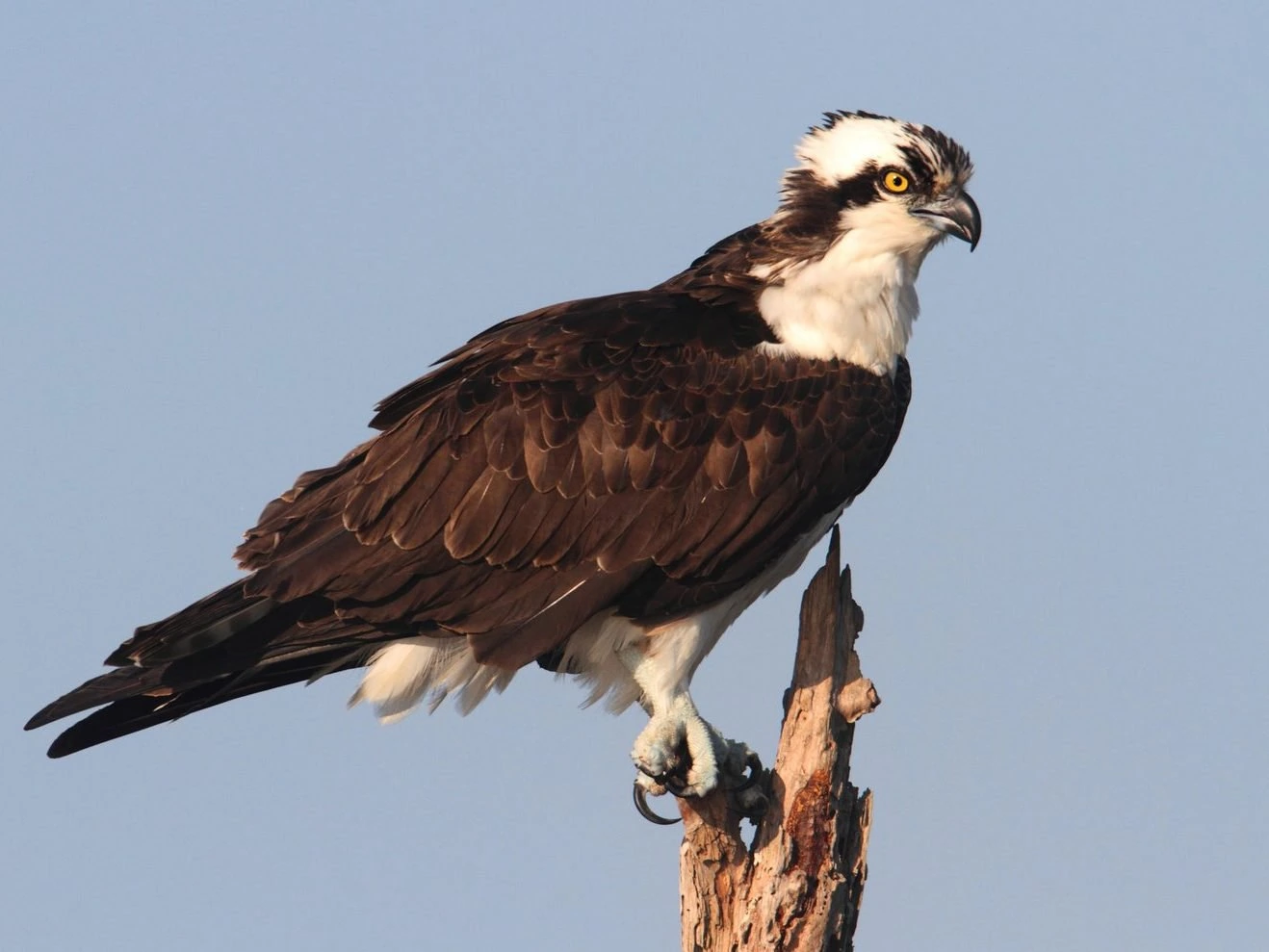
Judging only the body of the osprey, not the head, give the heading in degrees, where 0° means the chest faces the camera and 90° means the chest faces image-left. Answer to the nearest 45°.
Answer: approximately 270°
